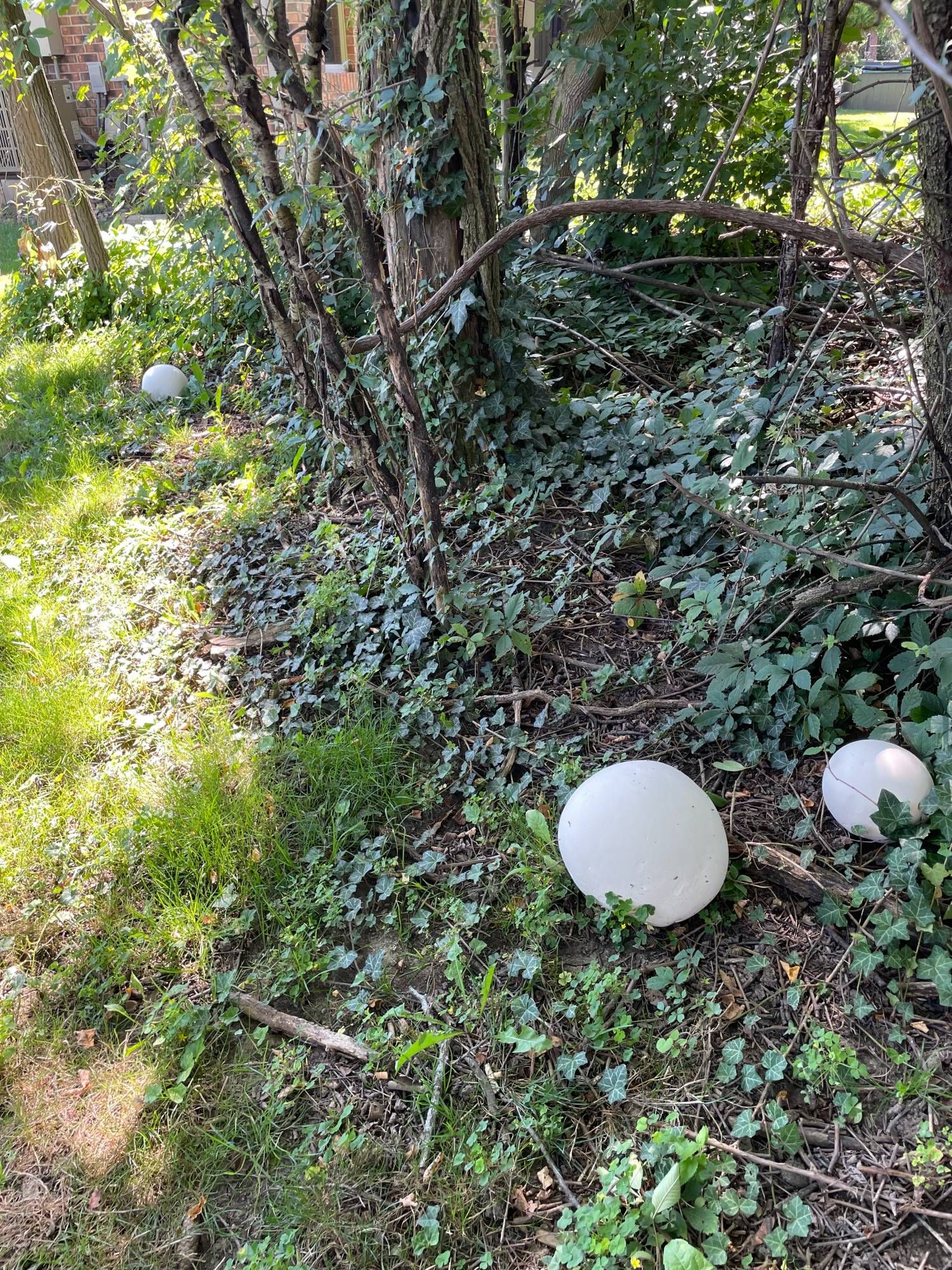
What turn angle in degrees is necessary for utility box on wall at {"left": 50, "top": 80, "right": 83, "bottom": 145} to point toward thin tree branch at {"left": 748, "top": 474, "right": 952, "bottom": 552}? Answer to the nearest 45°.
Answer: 0° — it already faces it

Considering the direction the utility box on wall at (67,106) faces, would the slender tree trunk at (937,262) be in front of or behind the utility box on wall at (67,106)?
in front

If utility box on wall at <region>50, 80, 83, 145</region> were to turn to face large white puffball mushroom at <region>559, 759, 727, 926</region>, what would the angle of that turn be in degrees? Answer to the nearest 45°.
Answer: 0° — it already faces it

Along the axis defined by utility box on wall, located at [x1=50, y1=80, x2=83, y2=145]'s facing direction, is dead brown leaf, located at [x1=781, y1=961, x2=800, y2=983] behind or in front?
in front

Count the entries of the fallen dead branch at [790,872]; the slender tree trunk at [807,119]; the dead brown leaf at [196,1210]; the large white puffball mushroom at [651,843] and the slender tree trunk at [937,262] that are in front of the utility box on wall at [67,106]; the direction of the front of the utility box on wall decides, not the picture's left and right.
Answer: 5

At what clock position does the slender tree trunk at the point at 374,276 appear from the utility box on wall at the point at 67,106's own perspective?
The slender tree trunk is roughly at 12 o'clock from the utility box on wall.

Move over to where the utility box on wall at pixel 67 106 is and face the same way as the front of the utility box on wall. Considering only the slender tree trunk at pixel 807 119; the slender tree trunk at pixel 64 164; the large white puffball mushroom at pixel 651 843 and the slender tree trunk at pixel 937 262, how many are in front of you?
4

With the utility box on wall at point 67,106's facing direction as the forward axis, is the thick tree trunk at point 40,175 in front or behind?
in front

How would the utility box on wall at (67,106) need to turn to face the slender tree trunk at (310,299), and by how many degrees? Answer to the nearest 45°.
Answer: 0° — it already faces it

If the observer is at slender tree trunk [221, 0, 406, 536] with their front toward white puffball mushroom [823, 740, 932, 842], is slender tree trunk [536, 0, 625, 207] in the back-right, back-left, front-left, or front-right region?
back-left

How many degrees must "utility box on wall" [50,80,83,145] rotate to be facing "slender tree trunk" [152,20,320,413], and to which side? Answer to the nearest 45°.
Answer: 0° — it already faces it

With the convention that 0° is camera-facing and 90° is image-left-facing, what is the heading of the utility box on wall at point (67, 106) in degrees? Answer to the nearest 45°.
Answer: approximately 0°

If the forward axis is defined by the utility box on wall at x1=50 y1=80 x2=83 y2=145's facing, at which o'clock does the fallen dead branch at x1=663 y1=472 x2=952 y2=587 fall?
The fallen dead branch is roughly at 12 o'clock from the utility box on wall.
